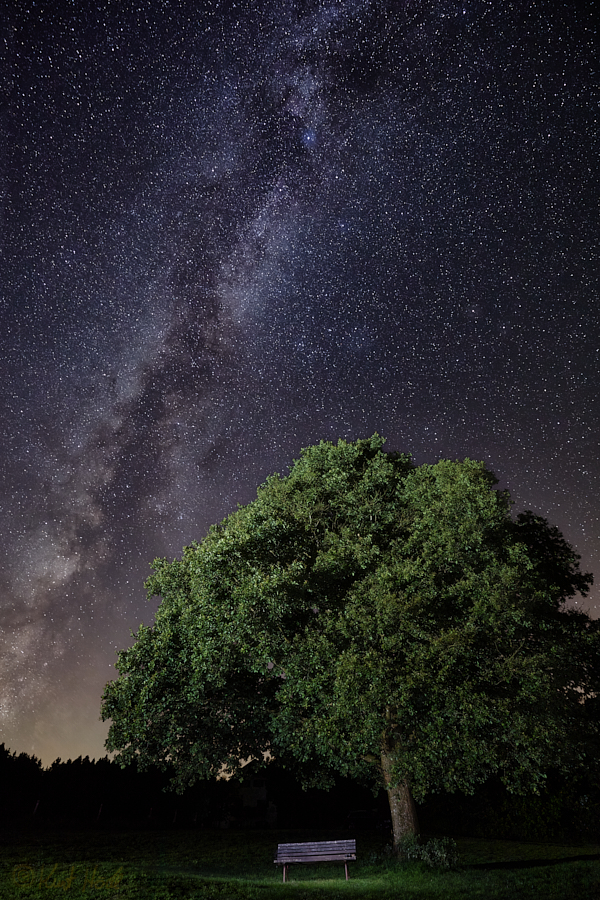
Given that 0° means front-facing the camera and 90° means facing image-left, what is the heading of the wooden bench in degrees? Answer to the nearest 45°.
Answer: approximately 0°
